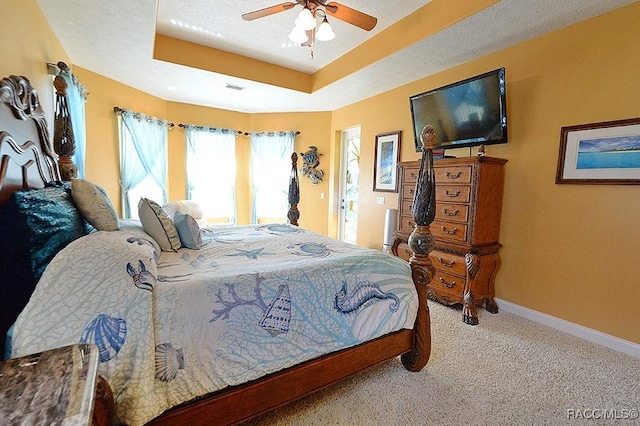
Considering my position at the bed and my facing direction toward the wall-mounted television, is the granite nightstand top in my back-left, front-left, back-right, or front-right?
back-right

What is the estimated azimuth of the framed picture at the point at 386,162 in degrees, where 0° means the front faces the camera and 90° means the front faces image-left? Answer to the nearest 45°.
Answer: approximately 45°

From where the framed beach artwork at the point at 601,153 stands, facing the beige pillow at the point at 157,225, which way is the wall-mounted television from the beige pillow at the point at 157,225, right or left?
right

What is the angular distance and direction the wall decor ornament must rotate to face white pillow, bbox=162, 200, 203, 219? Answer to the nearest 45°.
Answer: approximately 45° to its right

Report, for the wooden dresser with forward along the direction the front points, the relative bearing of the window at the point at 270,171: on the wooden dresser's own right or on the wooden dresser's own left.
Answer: on the wooden dresser's own right

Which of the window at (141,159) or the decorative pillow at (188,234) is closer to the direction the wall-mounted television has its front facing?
the decorative pillow

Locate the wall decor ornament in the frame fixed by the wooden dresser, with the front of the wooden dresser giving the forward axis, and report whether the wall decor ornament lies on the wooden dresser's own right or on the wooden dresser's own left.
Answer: on the wooden dresser's own right

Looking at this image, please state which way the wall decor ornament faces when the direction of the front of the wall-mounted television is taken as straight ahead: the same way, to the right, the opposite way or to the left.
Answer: to the left

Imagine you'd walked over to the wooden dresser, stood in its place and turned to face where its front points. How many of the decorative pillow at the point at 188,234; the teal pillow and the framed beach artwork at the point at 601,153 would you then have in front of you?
2
